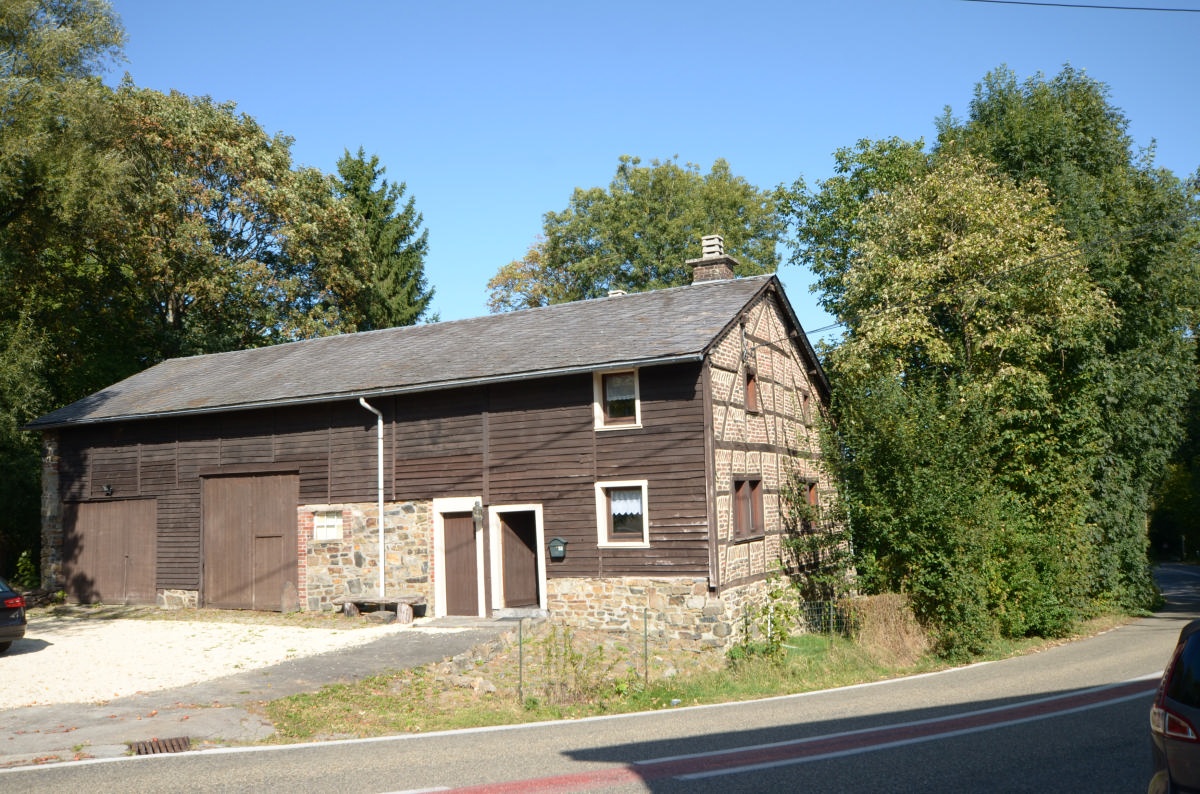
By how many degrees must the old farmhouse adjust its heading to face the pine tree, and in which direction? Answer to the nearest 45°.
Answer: approximately 135° to its right

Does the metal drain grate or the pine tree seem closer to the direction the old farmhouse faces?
the metal drain grate

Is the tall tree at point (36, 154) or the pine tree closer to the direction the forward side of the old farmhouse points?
the tall tree

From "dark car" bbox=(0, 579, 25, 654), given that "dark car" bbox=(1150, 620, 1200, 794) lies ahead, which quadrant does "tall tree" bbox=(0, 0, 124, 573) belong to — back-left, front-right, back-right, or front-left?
back-left

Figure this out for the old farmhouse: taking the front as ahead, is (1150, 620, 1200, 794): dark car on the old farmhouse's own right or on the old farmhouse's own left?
on the old farmhouse's own left

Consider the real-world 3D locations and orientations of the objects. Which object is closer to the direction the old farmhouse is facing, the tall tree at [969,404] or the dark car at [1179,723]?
the dark car

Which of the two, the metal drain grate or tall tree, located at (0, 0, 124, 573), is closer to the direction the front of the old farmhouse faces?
the metal drain grate

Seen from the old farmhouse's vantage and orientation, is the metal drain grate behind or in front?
in front

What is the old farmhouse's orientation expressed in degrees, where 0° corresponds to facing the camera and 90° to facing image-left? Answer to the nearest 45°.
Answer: approximately 45°

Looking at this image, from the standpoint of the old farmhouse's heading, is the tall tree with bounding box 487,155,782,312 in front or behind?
behind

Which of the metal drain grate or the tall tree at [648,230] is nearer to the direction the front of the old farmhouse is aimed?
the metal drain grate
